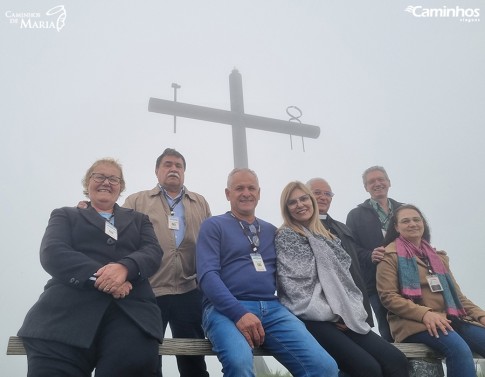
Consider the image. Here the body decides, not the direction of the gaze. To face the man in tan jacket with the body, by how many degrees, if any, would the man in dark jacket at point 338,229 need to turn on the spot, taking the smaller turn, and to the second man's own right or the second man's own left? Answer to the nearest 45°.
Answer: approximately 45° to the second man's own right

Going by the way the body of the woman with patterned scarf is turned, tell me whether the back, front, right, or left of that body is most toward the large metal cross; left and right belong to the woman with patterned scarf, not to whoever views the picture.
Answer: back

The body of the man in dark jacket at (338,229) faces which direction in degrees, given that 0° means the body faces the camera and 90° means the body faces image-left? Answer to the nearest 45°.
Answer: approximately 0°

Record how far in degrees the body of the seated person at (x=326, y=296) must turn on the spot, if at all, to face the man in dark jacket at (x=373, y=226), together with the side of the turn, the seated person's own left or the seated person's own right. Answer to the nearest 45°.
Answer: approximately 135° to the seated person's own left

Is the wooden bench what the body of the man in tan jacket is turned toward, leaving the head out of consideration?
yes

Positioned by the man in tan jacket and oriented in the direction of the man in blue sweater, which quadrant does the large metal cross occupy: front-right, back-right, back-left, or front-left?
back-left

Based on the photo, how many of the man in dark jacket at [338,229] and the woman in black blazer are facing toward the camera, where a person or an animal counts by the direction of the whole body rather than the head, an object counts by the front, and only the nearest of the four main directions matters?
2
